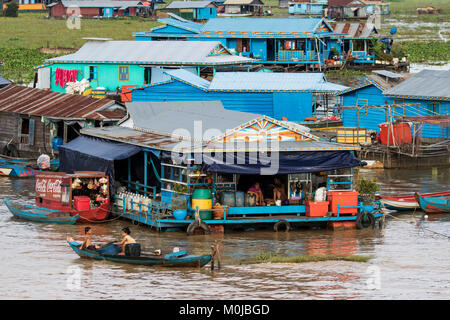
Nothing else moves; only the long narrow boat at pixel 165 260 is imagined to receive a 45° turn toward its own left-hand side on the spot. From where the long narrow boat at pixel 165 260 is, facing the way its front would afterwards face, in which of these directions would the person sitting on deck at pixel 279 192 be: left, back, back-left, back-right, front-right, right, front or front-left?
back

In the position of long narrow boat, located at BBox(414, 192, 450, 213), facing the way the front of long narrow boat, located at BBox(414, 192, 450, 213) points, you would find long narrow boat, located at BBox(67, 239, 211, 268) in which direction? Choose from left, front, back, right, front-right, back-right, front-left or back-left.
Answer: front-left

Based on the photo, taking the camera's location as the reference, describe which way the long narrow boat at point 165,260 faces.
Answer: facing to the left of the viewer

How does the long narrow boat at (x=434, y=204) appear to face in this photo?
to the viewer's left
